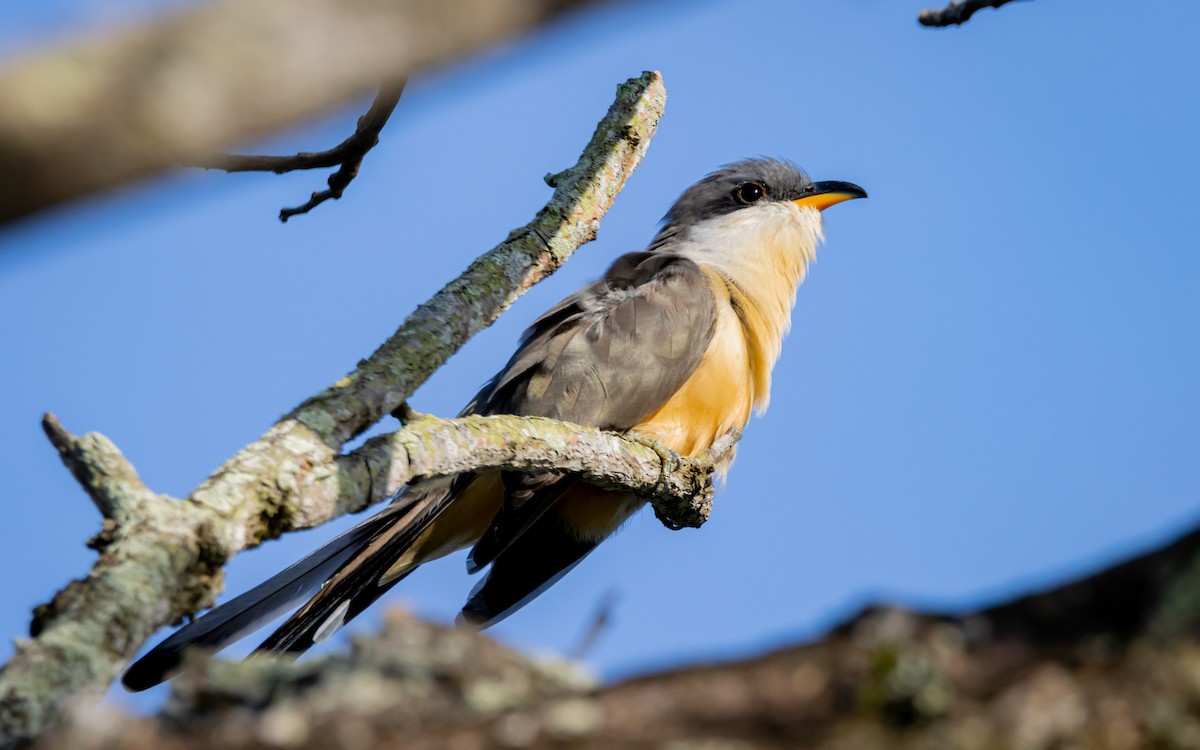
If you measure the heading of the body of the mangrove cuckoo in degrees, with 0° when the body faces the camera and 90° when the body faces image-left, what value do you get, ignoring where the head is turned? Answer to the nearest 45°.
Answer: approximately 270°

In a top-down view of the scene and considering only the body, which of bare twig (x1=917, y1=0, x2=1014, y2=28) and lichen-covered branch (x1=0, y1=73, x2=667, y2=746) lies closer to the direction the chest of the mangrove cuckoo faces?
the bare twig

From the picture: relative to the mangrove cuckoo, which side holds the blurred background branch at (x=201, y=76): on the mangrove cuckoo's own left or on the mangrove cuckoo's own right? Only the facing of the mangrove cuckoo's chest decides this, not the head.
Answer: on the mangrove cuckoo's own right

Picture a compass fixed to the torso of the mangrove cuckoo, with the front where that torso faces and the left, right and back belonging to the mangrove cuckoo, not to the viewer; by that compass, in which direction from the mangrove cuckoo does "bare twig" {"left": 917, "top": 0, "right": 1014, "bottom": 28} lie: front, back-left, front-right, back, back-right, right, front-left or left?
front-right
